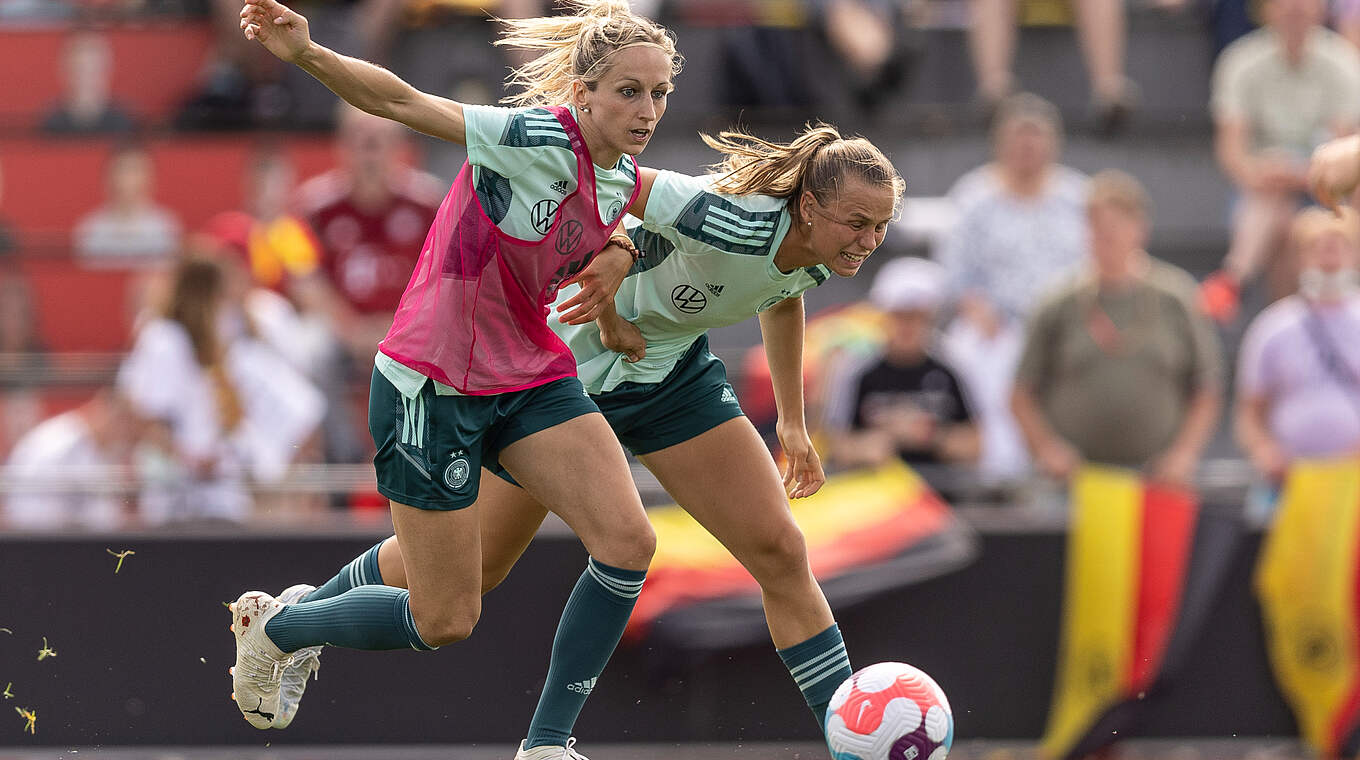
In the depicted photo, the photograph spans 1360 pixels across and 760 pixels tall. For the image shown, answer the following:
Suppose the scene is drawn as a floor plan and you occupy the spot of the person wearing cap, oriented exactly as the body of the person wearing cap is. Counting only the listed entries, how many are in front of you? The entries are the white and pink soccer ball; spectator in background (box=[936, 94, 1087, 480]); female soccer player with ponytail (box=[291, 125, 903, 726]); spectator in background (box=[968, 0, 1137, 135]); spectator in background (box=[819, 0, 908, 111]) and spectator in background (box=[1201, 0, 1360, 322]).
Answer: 2

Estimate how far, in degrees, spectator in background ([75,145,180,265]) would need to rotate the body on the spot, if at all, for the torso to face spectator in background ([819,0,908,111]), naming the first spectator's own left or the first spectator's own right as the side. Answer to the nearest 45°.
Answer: approximately 90° to the first spectator's own left

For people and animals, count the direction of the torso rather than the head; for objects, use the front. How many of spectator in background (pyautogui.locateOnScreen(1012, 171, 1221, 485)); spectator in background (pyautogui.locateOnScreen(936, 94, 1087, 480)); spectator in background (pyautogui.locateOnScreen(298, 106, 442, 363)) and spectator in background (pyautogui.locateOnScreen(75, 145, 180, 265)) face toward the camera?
4

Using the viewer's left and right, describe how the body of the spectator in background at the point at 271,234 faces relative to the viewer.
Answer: facing the viewer

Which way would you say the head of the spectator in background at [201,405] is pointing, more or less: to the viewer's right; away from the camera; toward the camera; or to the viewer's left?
away from the camera

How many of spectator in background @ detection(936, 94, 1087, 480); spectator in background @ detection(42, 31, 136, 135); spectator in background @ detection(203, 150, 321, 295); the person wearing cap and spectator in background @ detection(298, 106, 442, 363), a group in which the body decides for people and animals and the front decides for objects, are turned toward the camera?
5

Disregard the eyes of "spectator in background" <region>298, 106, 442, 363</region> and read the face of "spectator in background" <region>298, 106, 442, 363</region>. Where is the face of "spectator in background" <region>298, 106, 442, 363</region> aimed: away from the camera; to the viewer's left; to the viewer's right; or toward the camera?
toward the camera

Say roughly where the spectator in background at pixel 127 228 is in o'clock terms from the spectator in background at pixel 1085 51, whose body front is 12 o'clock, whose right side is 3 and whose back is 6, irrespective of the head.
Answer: the spectator in background at pixel 127 228 is roughly at 2 o'clock from the spectator in background at pixel 1085 51.

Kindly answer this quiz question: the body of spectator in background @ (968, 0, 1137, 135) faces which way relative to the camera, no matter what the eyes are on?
toward the camera

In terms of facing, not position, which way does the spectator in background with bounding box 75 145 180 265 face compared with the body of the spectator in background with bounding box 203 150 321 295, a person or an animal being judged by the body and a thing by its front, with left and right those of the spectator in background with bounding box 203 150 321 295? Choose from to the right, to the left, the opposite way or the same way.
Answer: the same way

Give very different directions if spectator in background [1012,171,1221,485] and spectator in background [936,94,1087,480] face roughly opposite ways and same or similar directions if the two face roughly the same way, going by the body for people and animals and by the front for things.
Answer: same or similar directions

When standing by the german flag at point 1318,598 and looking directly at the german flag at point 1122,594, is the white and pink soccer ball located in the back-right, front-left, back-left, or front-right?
front-left

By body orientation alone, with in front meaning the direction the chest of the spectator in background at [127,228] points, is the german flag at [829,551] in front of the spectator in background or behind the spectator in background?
in front

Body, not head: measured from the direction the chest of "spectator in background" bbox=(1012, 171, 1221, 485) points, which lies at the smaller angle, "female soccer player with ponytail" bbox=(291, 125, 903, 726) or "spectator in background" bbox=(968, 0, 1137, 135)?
the female soccer player with ponytail

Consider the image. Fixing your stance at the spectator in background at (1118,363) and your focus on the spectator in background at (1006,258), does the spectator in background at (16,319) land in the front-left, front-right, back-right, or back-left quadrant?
front-left

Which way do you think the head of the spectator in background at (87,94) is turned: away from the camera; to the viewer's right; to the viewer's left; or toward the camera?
toward the camera

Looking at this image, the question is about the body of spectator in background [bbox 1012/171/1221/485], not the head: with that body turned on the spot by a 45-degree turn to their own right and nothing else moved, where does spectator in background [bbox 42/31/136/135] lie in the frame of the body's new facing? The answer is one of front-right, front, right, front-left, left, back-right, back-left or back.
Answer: front-right

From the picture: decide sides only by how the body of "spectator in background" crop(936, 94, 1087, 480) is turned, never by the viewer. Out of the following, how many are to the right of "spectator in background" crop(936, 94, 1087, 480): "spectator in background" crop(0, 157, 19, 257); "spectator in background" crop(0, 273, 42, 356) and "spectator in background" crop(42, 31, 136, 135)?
3

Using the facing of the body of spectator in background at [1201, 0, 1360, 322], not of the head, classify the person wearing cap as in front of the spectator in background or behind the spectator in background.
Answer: in front
